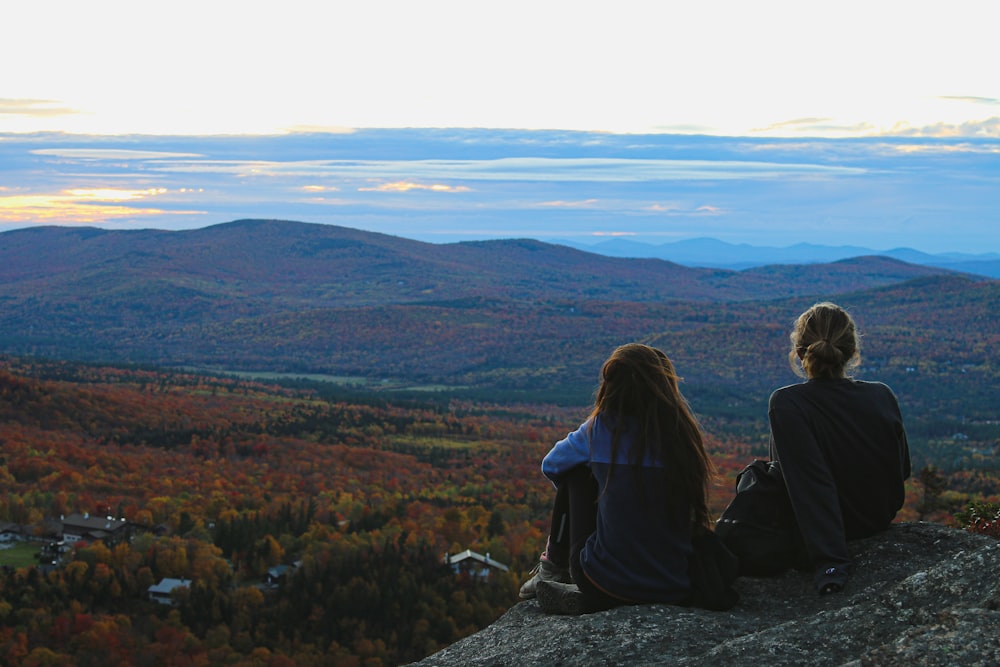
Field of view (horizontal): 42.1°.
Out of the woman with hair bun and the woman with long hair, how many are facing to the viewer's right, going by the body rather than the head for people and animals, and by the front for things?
0

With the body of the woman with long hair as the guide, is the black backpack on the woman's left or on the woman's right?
on the woman's right

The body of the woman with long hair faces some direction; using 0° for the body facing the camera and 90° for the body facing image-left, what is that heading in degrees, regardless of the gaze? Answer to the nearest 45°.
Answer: approximately 135°

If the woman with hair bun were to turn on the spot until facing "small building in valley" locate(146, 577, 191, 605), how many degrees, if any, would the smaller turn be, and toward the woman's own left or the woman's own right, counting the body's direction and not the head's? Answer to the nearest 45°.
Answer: approximately 45° to the woman's own left

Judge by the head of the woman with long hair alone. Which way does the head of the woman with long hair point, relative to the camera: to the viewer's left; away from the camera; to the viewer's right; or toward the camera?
away from the camera

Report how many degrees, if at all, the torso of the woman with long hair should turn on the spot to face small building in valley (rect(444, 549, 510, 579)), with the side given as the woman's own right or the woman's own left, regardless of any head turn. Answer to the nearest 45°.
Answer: approximately 45° to the woman's own right

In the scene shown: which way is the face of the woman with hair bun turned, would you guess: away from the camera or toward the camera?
away from the camera

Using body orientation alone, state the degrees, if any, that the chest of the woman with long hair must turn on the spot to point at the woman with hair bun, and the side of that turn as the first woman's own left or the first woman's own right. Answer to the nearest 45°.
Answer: approximately 90° to the first woman's own right

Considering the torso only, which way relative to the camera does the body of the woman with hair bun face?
away from the camera
